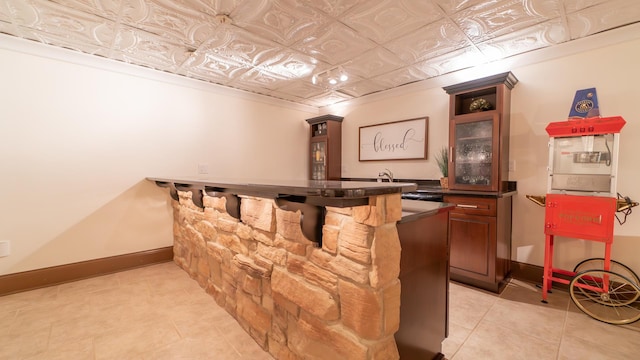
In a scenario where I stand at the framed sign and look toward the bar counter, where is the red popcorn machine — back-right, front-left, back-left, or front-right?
front-left

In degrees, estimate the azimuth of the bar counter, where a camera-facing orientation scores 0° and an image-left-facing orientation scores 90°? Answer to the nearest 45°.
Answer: approximately 45°

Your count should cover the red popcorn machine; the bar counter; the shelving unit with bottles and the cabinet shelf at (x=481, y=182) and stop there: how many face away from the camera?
0

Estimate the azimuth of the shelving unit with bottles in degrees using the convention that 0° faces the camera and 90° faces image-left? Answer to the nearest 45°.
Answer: approximately 45°

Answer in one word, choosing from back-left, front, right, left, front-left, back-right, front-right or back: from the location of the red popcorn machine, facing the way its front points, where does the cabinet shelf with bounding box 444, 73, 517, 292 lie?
right

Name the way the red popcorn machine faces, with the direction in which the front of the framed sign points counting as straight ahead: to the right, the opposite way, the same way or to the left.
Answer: the same way

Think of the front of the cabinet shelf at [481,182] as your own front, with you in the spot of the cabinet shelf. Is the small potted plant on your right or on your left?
on your right

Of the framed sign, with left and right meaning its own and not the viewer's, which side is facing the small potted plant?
left

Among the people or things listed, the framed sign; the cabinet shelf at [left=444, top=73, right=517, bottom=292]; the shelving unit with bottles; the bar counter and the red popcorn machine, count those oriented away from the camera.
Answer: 0

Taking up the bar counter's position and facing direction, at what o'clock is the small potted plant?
The small potted plant is roughly at 6 o'clock from the bar counter.

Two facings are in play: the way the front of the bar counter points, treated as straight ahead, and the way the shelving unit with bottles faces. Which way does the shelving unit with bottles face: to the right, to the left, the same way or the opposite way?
the same way

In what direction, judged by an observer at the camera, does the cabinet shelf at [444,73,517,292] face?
facing the viewer and to the left of the viewer

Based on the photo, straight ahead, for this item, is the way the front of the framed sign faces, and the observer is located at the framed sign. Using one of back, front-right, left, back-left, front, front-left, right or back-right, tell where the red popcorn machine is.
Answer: left

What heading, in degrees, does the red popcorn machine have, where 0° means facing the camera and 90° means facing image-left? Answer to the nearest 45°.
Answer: approximately 0°

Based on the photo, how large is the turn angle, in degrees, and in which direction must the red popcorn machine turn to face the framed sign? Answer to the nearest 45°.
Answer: approximately 90° to its right

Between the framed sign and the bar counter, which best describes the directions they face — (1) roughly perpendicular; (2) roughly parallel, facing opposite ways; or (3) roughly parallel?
roughly parallel

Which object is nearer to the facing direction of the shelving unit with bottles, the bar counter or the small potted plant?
the bar counter
